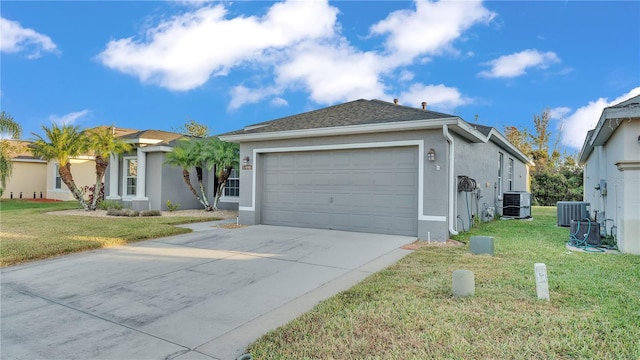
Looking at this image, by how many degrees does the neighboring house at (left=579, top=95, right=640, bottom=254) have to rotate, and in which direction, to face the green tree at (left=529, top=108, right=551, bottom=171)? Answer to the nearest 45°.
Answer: approximately 180°

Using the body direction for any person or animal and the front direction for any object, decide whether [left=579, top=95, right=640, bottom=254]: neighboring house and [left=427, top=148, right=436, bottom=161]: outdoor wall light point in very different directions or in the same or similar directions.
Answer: same or similar directions

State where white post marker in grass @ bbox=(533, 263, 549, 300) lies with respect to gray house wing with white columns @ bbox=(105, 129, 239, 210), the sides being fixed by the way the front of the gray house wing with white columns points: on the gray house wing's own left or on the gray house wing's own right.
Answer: on the gray house wing's own left

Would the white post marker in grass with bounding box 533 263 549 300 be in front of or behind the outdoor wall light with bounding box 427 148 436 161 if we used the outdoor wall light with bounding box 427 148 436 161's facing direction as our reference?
in front

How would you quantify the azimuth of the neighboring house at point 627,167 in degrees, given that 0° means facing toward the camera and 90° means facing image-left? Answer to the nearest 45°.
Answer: approximately 0°

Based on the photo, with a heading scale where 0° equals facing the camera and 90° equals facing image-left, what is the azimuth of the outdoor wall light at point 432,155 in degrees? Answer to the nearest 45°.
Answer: approximately 0°

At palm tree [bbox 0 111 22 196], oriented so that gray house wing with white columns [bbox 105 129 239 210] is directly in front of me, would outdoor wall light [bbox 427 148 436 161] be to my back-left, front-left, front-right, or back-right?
front-right

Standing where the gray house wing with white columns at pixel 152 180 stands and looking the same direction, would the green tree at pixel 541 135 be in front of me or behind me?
behind

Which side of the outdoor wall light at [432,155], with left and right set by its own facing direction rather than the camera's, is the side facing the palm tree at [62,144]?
right

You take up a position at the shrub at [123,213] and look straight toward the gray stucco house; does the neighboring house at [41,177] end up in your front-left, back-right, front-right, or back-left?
back-left

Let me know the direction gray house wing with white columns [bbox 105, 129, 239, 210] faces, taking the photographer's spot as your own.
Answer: facing the viewer and to the left of the viewer
